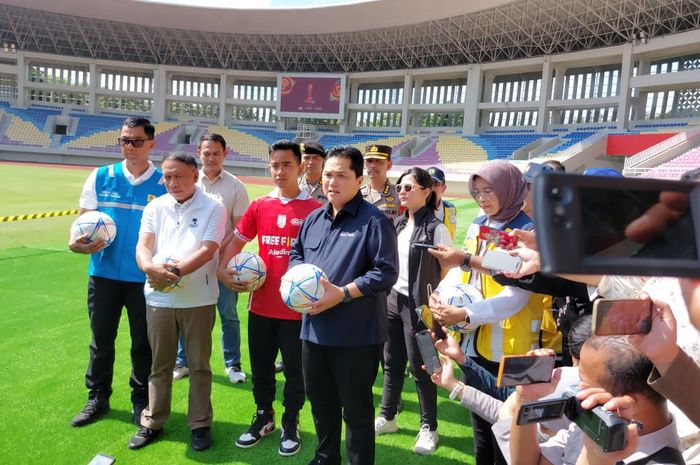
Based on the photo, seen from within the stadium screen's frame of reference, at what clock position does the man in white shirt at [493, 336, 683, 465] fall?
The man in white shirt is roughly at 12 o'clock from the stadium screen.

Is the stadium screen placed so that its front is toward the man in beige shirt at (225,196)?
yes

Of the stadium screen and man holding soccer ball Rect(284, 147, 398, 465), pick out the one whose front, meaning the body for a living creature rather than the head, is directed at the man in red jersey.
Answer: the stadium screen

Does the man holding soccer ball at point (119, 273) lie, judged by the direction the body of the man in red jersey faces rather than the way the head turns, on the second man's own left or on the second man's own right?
on the second man's own right

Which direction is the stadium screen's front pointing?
toward the camera

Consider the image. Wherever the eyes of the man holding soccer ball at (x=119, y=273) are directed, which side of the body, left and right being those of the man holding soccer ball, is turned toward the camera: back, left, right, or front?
front

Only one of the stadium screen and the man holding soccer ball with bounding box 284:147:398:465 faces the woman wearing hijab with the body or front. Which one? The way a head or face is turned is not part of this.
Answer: the stadium screen

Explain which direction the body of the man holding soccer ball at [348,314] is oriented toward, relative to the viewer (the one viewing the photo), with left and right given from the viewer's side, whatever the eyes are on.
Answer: facing the viewer and to the left of the viewer

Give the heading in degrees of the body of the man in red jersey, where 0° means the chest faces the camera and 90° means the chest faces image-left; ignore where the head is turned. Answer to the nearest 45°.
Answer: approximately 0°
